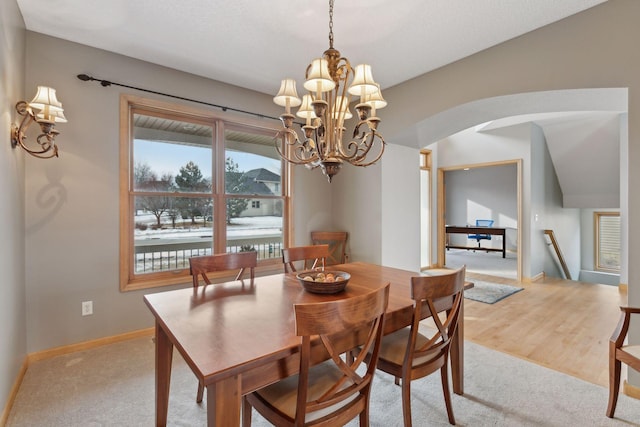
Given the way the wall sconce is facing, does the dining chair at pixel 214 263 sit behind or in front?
in front

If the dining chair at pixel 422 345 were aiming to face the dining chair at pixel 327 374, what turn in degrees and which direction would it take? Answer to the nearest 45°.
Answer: approximately 90° to its left

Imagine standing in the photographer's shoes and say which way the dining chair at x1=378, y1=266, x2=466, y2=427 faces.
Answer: facing away from the viewer and to the left of the viewer

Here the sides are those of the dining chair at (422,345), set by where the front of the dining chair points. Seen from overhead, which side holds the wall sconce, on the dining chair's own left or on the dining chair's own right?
on the dining chair's own left

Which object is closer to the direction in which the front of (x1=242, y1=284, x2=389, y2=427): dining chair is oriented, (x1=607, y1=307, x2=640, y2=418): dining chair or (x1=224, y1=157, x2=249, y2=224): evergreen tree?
the evergreen tree

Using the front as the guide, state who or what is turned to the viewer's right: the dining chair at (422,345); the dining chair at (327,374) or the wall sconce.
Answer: the wall sconce

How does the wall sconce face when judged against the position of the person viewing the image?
facing to the right of the viewer

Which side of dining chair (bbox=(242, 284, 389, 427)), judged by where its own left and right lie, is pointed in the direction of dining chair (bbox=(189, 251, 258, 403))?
front

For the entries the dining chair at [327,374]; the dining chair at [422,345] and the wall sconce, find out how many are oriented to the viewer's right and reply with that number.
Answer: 1

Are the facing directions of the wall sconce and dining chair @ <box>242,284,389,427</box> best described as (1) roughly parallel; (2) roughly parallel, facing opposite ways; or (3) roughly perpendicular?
roughly perpendicular

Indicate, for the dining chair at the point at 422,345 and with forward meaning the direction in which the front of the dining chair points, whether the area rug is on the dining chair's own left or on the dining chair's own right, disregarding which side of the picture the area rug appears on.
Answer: on the dining chair's own right

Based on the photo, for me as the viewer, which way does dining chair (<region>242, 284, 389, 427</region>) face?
facing away from the viewer and to the left of the viewer

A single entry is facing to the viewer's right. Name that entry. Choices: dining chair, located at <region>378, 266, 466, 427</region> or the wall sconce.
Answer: the wall sconce

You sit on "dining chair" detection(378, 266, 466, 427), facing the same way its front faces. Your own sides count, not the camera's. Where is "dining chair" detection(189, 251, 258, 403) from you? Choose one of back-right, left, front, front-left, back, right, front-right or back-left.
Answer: front-left
